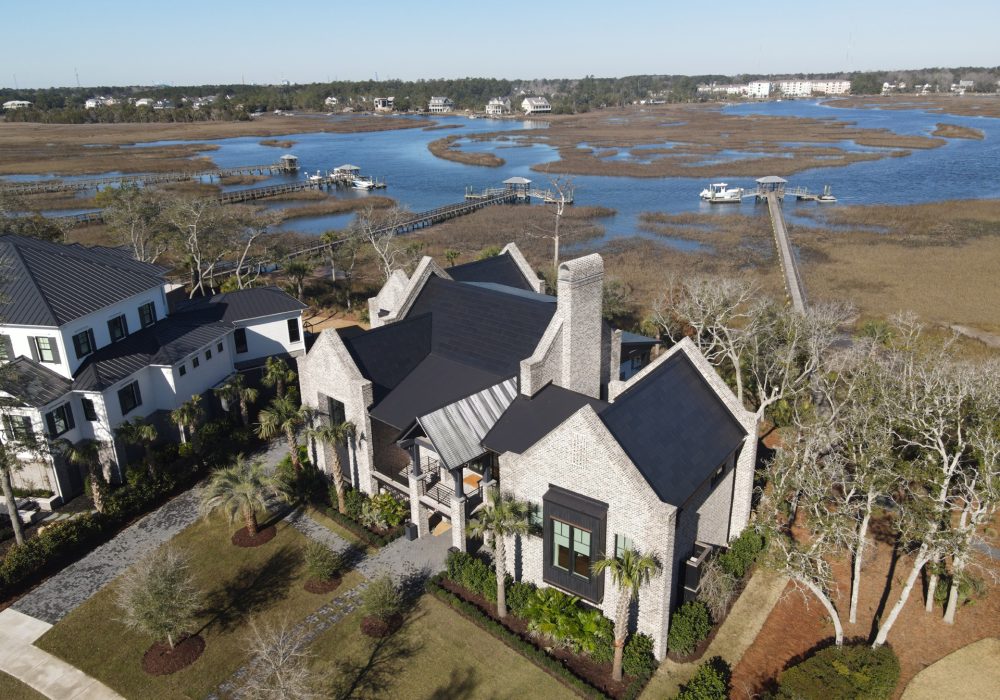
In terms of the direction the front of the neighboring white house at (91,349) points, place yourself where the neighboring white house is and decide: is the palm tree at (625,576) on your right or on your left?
on your left

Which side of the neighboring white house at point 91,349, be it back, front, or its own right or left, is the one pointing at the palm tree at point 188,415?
left

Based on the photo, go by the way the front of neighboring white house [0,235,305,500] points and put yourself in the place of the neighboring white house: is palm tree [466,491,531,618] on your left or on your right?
on your left

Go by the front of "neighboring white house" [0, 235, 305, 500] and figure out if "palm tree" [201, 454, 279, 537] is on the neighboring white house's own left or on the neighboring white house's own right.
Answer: on the neighboring white house's own left

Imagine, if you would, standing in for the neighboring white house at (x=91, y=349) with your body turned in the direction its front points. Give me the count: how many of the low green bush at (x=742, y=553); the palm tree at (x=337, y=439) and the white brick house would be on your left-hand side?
3

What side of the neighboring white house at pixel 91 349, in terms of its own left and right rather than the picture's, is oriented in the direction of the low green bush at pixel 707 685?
left

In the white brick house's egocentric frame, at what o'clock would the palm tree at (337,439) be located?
The palm tree is roughly at 2 o'clock from the white brick house.

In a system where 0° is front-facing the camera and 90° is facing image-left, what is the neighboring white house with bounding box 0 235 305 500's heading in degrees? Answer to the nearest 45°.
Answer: approximately 45°

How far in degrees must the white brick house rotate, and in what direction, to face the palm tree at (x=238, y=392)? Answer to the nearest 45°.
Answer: approximately 90° to its right

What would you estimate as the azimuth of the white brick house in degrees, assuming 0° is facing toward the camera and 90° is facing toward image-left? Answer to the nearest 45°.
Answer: approximately 45°

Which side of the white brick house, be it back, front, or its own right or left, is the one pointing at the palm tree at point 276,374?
right

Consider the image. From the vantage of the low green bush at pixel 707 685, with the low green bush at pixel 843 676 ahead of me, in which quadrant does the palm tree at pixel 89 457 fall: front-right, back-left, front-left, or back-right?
back-left
